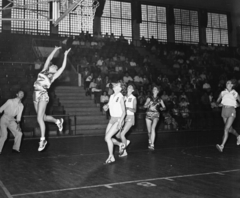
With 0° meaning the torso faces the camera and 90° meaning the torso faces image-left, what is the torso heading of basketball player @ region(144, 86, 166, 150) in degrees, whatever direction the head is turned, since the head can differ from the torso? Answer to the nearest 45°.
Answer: approximately 0°

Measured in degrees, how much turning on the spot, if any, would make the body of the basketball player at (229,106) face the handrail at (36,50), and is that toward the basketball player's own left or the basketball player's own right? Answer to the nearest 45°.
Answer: approximately 90° to the basketball player's own right

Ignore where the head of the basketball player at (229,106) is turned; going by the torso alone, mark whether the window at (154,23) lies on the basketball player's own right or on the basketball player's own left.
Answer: on the basketball player's own right

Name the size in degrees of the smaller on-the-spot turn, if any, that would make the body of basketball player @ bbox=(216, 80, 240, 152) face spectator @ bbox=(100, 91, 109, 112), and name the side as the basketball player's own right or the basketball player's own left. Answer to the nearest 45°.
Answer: approximately 90° to the basketball player's own right

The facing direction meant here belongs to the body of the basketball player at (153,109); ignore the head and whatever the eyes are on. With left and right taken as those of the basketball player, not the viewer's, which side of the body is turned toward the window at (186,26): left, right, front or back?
back

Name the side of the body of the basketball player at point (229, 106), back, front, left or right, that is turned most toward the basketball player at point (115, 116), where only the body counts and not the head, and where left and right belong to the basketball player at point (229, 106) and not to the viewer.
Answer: front

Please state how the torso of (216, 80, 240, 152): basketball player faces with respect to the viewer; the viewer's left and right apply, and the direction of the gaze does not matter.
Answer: facing the viewer and to the left of the viewer

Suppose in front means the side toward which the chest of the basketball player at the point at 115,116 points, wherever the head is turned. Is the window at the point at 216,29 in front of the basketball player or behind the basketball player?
behind

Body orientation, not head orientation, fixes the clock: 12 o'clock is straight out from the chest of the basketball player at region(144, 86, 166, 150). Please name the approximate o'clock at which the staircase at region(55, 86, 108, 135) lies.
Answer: The staircase is roughly at 5 o'clock from the basketball player.

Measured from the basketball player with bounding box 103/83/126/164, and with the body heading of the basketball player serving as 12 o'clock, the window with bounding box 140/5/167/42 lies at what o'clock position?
The window is roughly at 5 o'clock from the basketball player.

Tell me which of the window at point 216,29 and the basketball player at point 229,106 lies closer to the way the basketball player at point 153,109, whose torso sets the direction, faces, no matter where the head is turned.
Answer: the basketball player

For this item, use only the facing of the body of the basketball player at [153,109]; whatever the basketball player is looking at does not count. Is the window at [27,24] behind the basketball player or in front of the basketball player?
behind
